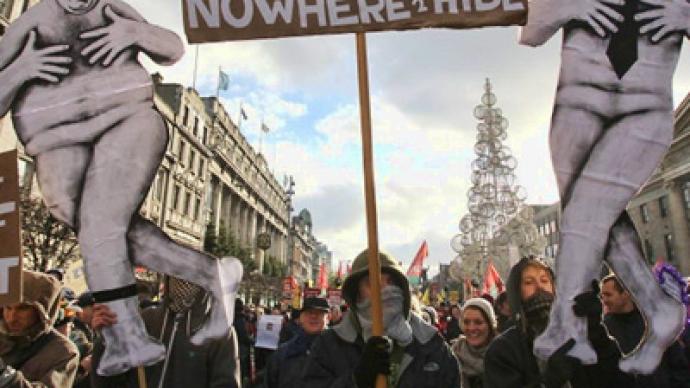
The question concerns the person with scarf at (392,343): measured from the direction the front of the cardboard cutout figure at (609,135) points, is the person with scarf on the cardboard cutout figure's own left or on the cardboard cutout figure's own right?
on the cardboard cutout figure's own right

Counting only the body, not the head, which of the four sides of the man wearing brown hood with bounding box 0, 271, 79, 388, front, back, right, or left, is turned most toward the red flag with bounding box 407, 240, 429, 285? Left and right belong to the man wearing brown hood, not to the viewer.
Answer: back

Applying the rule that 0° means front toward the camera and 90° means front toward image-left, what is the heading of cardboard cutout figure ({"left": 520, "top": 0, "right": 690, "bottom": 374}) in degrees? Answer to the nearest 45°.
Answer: approximately 0°

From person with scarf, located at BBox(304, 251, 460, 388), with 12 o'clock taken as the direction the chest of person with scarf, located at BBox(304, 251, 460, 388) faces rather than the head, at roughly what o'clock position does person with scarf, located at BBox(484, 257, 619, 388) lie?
person with scarf, located at BBox(484, 257, 619, 388) is roughly at 9 o'clock from person with scarf, located at BBox(304, 251, 460, 388).

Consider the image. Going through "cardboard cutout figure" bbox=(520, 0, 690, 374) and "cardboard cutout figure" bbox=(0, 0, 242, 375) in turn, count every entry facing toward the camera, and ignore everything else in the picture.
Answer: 2

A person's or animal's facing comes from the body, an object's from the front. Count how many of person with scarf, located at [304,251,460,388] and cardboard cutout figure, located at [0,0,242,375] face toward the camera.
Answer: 2

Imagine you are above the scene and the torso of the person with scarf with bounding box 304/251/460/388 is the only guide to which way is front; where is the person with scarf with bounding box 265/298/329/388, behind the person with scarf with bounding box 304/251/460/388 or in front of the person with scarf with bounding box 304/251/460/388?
behind

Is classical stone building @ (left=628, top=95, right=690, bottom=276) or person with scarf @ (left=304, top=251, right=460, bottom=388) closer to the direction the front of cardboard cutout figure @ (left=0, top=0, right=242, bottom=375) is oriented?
the person with scarf

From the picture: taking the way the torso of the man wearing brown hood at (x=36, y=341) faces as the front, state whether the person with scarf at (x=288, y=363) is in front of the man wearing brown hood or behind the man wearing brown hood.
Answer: behind

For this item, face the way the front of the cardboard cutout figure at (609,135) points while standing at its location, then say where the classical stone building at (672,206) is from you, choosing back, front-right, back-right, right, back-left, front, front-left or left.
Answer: back

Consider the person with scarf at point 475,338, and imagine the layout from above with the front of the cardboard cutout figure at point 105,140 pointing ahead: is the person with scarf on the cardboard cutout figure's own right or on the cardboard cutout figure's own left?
on the cardboard cutout figure's own left
